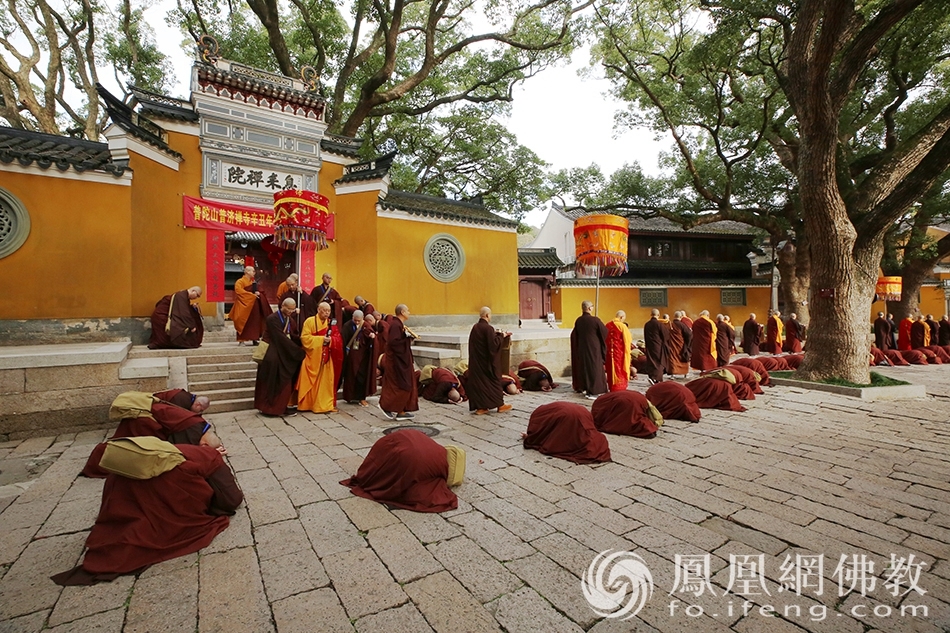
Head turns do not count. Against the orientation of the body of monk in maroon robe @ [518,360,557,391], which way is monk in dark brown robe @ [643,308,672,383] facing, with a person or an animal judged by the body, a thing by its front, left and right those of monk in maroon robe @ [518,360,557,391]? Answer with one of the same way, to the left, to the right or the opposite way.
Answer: to the left

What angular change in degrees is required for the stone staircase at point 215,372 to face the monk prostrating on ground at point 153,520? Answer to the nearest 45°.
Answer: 0° — it already faces them

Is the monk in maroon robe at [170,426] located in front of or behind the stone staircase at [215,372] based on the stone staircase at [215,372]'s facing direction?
in front

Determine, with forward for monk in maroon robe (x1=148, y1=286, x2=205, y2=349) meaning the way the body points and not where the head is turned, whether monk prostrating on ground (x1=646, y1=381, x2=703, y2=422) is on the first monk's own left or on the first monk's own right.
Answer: on the first monk's own right
